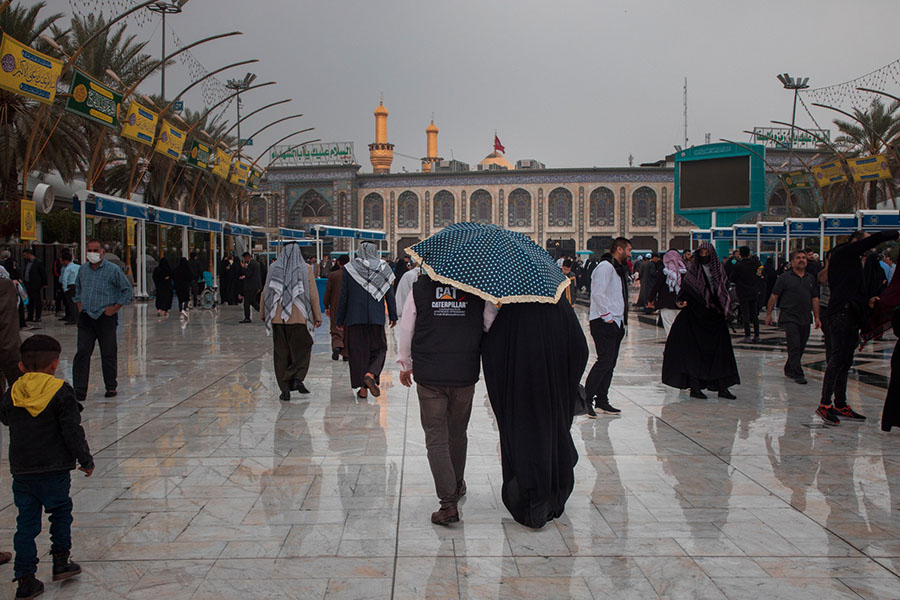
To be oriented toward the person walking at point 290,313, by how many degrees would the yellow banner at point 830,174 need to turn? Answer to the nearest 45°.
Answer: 0° — it already faces them

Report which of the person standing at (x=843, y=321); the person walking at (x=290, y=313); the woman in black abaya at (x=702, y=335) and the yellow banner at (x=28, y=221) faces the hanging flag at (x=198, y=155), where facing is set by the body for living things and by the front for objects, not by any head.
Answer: the person walking at (x=290, y=313)

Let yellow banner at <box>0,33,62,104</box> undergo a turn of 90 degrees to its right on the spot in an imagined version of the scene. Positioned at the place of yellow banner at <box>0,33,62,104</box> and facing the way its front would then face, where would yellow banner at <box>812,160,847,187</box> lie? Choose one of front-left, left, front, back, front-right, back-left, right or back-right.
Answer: back-left

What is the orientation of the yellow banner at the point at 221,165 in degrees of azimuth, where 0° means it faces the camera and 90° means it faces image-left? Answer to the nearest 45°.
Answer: approximately 0°

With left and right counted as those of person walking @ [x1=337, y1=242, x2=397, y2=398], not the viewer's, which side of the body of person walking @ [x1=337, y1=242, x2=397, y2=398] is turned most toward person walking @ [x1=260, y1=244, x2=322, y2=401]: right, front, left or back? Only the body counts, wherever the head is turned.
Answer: left

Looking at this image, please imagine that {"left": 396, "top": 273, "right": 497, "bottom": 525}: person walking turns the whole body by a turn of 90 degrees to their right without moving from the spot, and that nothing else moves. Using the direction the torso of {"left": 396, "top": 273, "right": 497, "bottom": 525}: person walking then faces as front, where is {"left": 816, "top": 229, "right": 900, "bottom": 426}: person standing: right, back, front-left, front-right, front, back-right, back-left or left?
front-left

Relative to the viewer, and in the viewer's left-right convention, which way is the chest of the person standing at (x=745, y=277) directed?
facing away from the viewer

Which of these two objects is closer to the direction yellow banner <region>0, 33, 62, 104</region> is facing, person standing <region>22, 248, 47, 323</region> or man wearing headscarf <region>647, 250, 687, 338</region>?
the man wearing headscarf

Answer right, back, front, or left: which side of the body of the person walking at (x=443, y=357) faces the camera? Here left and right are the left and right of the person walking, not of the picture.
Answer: back

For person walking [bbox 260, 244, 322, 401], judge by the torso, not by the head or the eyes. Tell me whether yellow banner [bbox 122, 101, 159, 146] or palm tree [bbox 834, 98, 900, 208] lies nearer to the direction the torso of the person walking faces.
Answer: the yellow banner

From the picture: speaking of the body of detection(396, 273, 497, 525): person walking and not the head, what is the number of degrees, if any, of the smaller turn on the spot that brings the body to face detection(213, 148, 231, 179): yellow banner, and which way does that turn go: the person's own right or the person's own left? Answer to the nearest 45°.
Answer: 0° — they already face it
